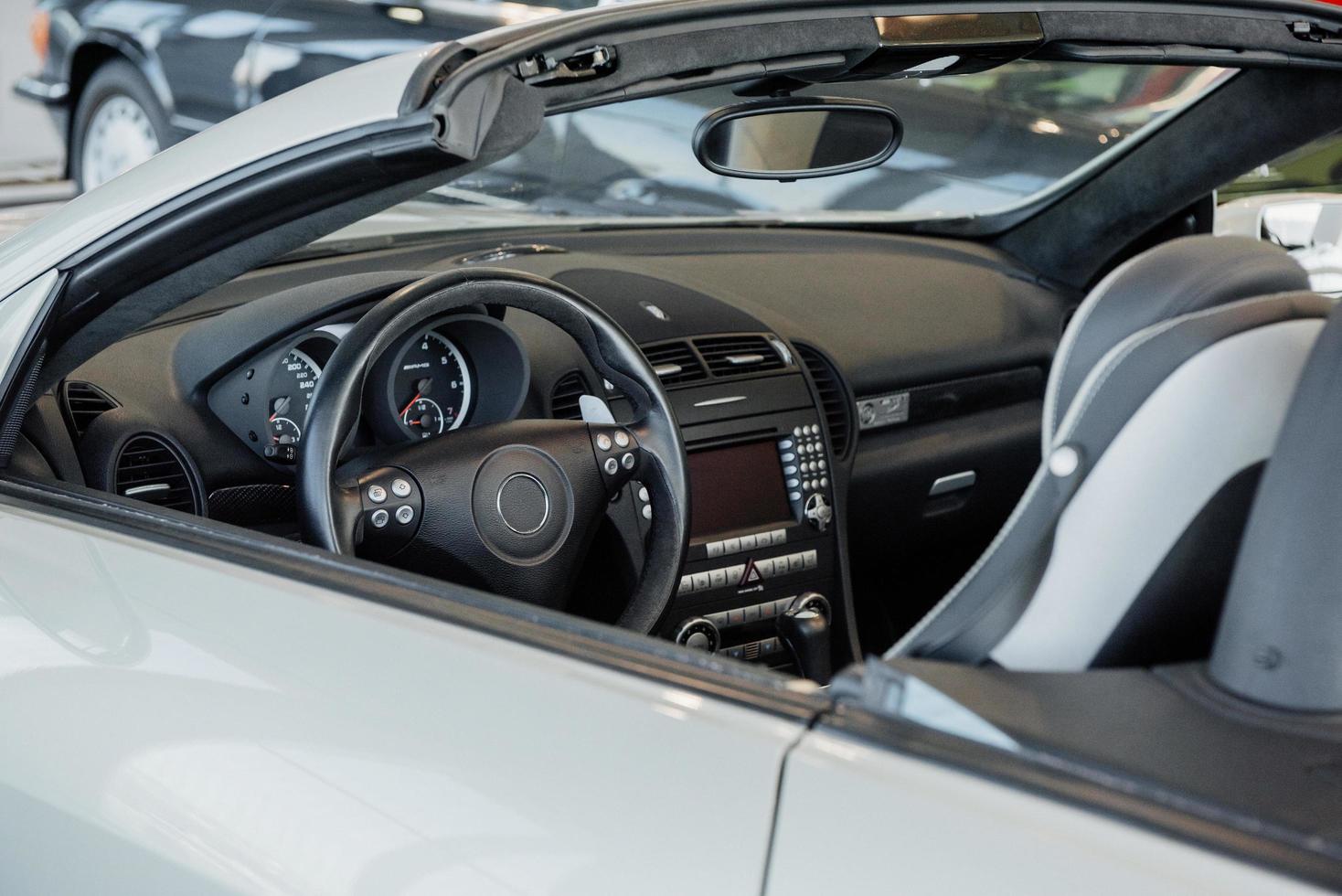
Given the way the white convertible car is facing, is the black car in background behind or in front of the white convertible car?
in front

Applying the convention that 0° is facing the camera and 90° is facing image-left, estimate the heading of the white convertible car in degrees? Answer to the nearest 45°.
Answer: approximately 135°
